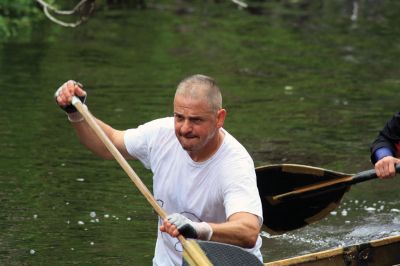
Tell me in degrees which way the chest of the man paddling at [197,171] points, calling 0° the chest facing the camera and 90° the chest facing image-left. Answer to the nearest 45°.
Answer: approximately 45°

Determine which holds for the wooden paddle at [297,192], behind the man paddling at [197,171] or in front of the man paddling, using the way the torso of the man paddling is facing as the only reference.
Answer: behind

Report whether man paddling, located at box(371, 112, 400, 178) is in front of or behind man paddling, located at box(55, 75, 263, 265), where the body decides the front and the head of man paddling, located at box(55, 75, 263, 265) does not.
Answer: behind
